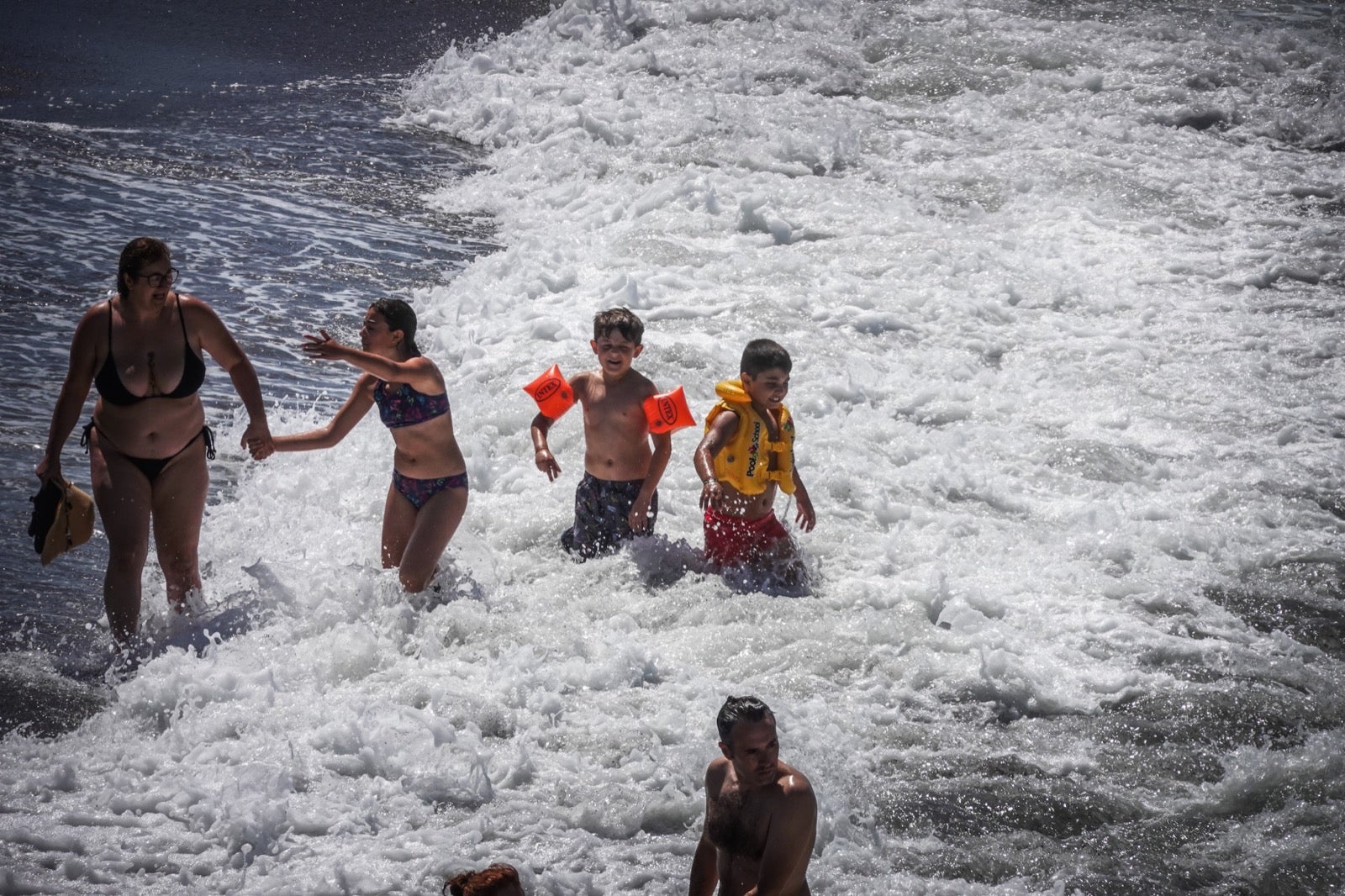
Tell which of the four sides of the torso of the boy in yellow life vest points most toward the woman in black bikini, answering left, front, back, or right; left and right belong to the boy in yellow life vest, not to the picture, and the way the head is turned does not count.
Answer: right

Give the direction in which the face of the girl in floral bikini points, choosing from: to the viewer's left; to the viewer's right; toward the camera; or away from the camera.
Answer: to the viewer's left

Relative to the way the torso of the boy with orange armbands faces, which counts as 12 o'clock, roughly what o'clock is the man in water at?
The man in water is roughly at 12 o'clock from the boy with orange armbands.

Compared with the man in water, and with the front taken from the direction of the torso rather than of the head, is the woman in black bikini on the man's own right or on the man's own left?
on the man's own right

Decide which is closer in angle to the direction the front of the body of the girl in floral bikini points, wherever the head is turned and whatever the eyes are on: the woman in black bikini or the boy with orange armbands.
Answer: the woman in black bikini

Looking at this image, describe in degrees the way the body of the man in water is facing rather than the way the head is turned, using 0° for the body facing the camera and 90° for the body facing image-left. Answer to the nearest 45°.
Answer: approximately 45°

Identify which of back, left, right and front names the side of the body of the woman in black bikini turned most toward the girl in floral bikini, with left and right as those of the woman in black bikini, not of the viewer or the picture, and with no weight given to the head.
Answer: left

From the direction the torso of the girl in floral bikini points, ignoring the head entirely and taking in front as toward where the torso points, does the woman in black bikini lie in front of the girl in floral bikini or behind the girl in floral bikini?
in front

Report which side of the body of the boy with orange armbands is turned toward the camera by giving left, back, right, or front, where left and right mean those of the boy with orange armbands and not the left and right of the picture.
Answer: front

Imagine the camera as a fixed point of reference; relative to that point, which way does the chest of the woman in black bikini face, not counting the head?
toward the camera

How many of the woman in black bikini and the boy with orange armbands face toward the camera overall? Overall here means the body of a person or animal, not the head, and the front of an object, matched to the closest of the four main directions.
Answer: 2

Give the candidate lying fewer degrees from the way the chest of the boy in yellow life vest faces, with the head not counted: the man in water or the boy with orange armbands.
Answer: the man in water

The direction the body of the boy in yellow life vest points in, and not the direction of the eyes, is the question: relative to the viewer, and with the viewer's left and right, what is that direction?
facing the viewer and to the right of the viewer

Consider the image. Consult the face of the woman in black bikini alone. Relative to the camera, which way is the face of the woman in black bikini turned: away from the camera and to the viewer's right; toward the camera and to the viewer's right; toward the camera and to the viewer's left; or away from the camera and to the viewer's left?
toward the camera and to the viewer's right

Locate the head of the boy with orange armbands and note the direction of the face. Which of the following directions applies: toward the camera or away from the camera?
toward the camera
